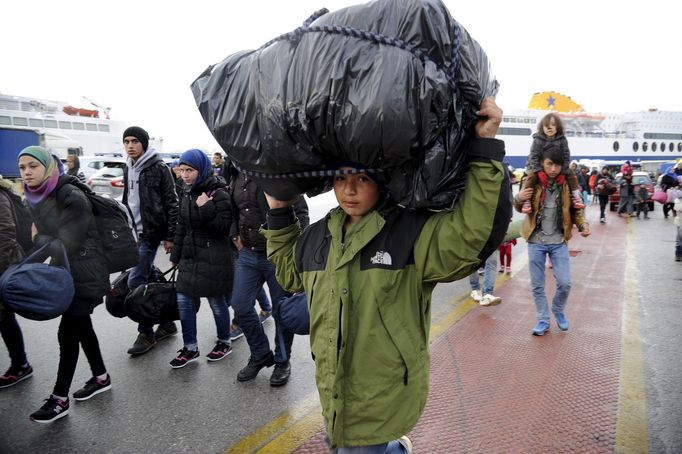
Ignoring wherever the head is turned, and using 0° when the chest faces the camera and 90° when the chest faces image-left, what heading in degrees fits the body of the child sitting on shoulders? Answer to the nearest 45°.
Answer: approximately 0°

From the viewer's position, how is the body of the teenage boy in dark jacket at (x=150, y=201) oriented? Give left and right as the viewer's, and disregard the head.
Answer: facing the viewer and to the left of the viewer

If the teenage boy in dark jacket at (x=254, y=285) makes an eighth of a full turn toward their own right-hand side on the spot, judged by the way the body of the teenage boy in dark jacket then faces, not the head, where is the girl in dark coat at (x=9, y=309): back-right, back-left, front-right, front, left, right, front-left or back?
front

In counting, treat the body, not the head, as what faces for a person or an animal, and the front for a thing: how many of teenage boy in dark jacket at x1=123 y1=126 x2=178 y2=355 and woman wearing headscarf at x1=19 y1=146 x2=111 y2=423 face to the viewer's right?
0

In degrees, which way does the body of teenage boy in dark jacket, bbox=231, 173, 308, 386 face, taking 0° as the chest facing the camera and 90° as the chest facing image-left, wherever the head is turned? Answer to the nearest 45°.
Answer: approximately 45°

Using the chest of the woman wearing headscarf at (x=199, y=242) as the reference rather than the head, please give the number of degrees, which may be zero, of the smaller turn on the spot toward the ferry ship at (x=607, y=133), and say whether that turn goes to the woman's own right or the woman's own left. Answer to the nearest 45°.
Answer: approximately 180°

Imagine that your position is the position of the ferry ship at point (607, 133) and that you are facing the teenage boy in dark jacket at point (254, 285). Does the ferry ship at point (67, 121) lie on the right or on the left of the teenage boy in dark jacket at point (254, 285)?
right

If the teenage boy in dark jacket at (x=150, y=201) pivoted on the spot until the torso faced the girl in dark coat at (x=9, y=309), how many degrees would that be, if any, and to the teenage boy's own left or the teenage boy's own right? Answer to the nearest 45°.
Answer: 0° — they already face them

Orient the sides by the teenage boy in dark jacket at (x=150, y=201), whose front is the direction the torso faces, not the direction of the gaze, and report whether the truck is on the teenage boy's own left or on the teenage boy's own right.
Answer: on the teenage boy's own right

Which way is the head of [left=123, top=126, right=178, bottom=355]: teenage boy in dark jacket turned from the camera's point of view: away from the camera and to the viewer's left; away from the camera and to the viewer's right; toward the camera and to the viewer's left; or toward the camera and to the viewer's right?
toward the camera and to the viewer's left

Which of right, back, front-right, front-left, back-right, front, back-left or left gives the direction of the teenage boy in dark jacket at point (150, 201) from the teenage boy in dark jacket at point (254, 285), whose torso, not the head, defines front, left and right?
right

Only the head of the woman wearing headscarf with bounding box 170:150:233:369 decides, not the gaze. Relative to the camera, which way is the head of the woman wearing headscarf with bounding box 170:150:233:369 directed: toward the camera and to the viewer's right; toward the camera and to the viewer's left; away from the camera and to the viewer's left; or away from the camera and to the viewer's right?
toward the camera and to the viewer's left

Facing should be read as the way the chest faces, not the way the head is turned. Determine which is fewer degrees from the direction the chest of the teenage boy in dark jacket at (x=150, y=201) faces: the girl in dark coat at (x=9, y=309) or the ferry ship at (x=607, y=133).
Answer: the girl in dark coat
